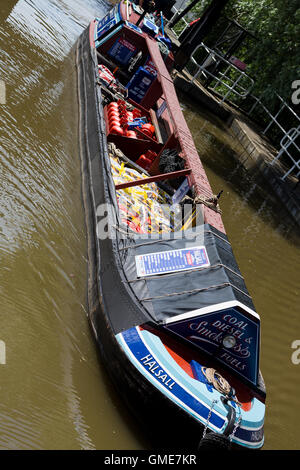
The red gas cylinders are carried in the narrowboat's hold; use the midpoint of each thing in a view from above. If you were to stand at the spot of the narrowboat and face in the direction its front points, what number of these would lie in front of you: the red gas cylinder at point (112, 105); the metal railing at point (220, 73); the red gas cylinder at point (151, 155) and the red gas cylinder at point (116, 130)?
0

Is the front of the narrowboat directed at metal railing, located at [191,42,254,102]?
no

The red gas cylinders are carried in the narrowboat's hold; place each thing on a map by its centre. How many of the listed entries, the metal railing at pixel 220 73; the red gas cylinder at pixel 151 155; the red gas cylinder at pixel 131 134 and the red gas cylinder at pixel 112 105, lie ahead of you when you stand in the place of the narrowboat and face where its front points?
0

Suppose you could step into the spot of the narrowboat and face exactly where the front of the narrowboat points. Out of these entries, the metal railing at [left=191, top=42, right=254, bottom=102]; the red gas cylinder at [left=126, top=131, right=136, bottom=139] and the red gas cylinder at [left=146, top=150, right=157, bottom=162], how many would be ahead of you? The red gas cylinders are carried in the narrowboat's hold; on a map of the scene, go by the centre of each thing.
0
